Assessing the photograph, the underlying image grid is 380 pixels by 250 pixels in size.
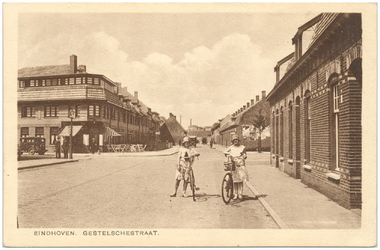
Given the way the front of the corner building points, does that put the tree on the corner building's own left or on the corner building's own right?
on the corner building's own left

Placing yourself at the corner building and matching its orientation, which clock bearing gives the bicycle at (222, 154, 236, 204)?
The bicycle is roughly at 1 o'clock from the corner building.

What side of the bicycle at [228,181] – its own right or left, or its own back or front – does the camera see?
front

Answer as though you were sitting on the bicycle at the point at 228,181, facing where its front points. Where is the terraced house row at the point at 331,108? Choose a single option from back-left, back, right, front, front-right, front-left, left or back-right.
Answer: left

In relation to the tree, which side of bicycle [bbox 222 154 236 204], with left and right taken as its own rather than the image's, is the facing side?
back

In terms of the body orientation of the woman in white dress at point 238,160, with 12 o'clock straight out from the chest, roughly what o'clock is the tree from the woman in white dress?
The tree is roughly at 6 o'clock from the woman in white dress.

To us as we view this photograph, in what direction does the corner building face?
facing the viewer and to the right of the viewer

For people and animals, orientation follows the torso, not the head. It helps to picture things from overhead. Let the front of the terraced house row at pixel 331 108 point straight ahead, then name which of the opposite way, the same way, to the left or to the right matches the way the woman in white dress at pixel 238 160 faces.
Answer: to the left

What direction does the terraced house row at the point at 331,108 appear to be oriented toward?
to the viewer's left

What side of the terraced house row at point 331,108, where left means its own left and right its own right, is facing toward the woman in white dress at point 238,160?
front
